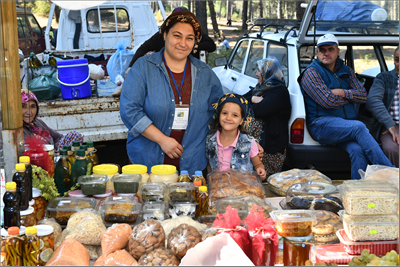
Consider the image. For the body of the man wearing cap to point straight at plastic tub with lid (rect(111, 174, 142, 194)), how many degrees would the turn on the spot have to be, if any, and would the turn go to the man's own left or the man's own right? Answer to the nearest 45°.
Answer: approximately 45° to the man's own right

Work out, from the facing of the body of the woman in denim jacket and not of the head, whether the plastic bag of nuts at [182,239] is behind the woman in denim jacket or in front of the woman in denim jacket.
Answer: in front

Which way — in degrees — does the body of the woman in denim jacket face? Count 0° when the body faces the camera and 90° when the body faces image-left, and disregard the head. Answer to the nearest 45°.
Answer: approximately 0°

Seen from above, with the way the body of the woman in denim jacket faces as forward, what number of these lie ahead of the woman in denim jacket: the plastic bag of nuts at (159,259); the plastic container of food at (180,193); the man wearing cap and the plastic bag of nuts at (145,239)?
3

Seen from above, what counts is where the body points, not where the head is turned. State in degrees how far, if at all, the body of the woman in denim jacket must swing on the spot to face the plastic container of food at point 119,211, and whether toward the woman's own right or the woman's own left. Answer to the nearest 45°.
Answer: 0° — they already face it

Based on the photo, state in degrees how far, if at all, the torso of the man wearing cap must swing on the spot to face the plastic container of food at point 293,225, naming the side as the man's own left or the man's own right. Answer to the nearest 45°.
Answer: approximately 45° to the man's own right

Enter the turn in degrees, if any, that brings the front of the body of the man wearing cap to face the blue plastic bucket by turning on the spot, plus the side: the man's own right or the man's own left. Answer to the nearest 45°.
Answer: approximately 135° to the man's own right
